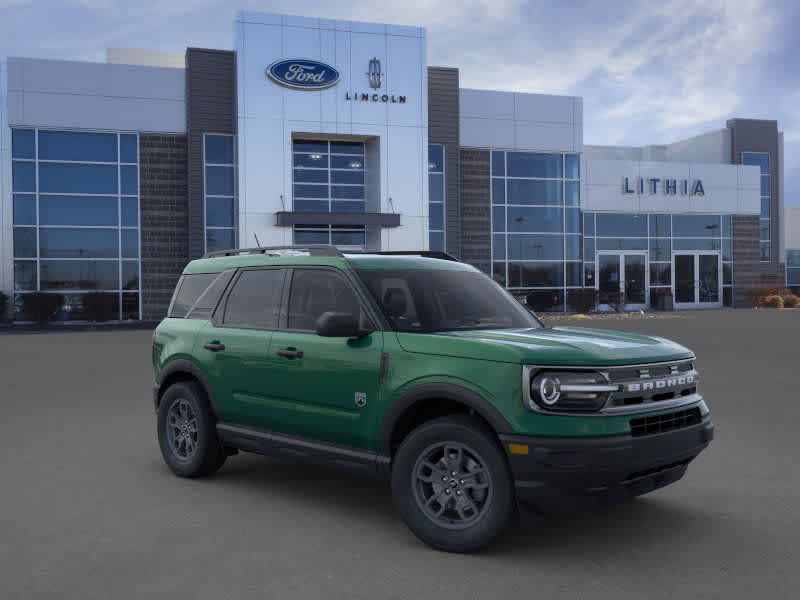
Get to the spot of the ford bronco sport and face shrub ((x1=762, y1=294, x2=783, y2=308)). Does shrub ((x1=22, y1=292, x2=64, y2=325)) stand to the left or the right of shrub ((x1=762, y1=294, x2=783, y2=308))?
left

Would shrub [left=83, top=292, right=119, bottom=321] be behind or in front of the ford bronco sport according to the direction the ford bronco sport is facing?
behind

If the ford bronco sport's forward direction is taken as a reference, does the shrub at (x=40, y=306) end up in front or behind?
behind

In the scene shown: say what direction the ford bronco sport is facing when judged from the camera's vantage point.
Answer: facing the viewer and to the right of the viewer

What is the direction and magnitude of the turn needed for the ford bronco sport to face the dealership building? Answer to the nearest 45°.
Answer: approximately 135° to its left
